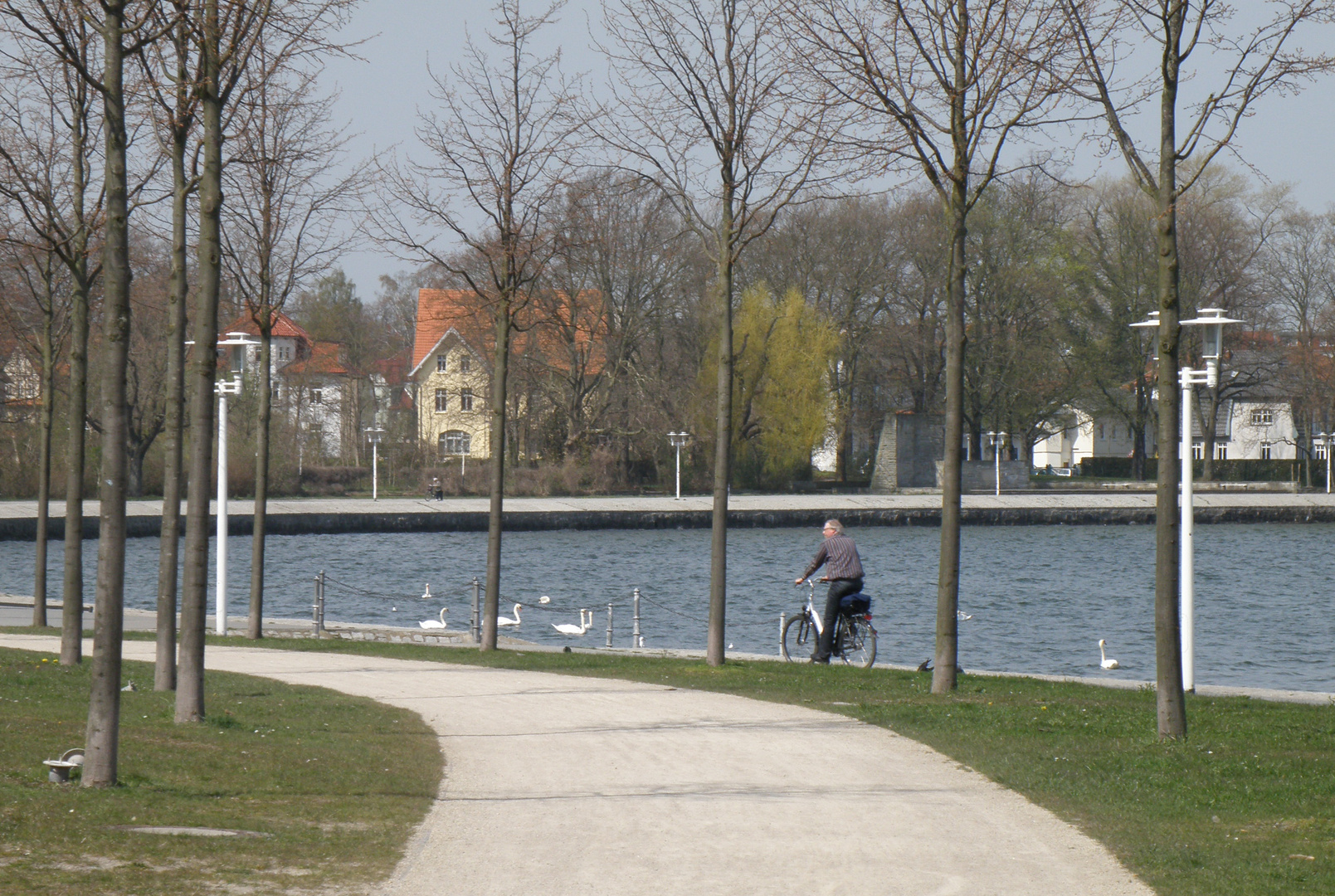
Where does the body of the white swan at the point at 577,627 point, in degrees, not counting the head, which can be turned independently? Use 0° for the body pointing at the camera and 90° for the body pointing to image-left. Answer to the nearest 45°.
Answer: approximately 270°

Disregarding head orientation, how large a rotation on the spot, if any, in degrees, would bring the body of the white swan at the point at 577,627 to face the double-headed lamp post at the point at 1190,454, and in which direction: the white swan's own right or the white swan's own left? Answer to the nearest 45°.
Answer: approximately 45° to the white swan's own right

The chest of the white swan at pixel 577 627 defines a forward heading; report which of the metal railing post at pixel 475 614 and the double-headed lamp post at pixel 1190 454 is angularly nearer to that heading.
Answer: the double-headed lamp post

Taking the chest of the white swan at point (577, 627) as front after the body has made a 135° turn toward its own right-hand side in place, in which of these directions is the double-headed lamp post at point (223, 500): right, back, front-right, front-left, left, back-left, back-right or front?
front

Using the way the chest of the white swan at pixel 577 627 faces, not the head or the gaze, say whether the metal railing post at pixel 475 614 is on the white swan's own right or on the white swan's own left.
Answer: on the white swan's own right
